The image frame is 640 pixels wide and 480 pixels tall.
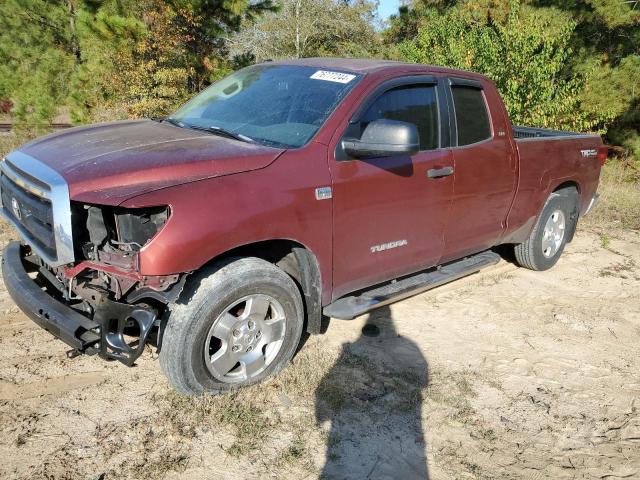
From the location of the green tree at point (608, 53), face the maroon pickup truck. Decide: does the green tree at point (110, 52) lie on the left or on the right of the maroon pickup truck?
right

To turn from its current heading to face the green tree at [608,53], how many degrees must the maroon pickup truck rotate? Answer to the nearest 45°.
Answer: approximately 180°

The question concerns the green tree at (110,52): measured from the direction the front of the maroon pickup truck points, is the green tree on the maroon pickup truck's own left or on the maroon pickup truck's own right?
on the maroon pickup truck's own right

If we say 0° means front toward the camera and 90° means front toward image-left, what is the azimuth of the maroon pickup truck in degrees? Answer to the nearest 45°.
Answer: approximately 45°

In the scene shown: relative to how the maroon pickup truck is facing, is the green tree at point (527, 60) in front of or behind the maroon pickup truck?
behind

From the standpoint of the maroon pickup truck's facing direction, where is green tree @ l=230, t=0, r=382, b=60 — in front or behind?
behind
